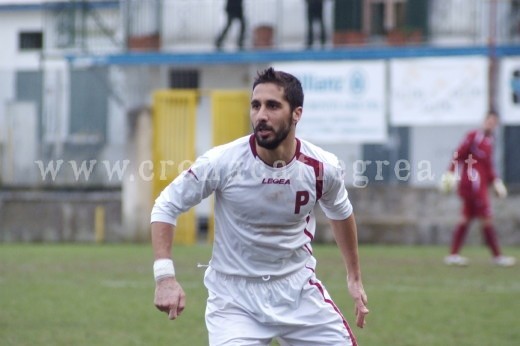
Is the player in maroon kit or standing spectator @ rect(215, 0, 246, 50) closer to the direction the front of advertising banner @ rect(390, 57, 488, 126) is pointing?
the player in maroon kit

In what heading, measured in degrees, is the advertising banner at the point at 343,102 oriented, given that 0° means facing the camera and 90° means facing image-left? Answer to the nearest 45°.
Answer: approximately 0°

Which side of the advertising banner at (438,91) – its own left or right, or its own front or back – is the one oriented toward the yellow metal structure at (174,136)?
right

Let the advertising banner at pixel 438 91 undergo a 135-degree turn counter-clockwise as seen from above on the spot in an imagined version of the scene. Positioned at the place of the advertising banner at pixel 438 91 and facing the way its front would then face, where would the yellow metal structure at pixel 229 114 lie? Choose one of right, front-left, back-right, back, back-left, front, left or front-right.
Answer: back-left

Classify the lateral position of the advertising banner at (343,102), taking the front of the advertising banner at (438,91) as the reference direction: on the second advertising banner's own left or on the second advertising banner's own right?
on the second advertising banner's own right

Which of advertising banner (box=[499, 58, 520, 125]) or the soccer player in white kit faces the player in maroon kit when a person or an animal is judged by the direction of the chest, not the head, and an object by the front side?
the advertising banner

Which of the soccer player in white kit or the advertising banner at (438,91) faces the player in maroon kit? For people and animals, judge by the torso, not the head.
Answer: the advertising banner

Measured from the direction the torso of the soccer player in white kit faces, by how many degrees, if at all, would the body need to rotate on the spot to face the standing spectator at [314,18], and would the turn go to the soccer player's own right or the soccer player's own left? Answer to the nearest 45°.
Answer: approximately 180°

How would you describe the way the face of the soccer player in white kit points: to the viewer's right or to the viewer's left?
to the viewer's left

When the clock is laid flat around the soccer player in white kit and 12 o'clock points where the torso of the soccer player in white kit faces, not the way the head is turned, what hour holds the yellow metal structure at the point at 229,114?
The yellow metal structure is roughly at 6 o'clock from the soccer player in white kit.

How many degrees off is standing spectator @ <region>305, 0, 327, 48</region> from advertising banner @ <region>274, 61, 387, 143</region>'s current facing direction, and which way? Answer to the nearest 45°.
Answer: approximately 180°

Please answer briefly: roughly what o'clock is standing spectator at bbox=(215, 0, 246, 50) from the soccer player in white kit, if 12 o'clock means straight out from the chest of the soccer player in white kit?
The standing spectator is roughly at 6 o'clock from the soccer player in white kit.
